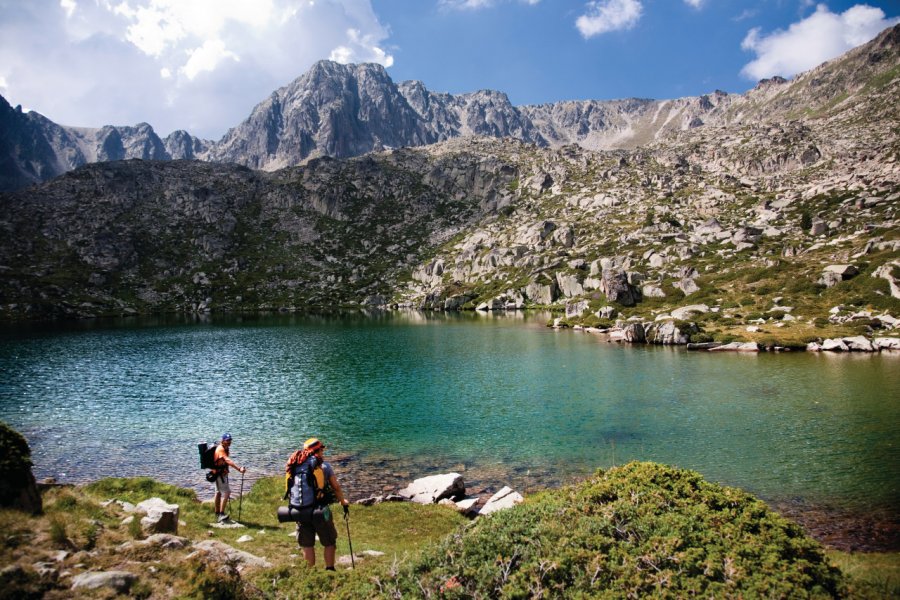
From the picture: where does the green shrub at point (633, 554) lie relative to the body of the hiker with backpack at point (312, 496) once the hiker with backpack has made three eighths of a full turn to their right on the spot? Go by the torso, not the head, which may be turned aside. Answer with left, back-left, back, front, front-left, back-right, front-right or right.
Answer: front-left

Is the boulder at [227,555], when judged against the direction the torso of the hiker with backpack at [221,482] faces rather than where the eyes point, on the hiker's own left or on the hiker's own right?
on the hiker's own right

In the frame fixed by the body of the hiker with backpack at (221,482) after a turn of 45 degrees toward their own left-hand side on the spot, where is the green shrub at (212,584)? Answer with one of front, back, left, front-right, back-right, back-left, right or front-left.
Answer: back-right

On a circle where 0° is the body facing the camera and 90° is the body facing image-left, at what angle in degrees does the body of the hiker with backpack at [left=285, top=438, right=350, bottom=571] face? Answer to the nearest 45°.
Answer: approximately 225°

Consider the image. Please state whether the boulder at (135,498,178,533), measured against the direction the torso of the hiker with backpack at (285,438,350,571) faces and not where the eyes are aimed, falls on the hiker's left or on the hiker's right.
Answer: on the hiker's left

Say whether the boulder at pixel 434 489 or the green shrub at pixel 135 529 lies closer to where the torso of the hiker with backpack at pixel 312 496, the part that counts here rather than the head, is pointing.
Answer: the boulder

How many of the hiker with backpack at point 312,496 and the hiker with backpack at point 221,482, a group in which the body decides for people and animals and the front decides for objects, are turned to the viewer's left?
0

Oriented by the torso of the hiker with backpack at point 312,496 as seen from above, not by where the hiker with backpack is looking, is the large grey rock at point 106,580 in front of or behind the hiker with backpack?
behind

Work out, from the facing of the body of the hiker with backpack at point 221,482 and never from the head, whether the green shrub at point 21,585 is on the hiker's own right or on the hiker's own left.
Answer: on the hiker's own right

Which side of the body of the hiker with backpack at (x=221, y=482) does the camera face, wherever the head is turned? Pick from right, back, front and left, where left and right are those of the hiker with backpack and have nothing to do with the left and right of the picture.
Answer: right

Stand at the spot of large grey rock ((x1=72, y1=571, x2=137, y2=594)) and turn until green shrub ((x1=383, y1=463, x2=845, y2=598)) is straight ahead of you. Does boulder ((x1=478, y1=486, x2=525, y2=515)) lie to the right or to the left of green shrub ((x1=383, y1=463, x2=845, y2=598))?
left

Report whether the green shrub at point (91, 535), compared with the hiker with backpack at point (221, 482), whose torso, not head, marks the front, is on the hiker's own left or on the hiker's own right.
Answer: on the hiker's own right

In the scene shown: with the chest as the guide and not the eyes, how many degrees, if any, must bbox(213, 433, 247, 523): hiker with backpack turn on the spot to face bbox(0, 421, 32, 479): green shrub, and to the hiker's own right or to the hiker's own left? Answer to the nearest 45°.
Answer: approximately 135° to the hiker's own right

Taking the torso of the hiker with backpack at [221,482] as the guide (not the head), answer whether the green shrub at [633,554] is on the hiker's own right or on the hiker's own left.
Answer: on the hiker's own right

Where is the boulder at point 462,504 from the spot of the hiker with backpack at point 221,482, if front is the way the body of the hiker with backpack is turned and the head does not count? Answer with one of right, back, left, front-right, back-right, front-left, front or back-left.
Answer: front
